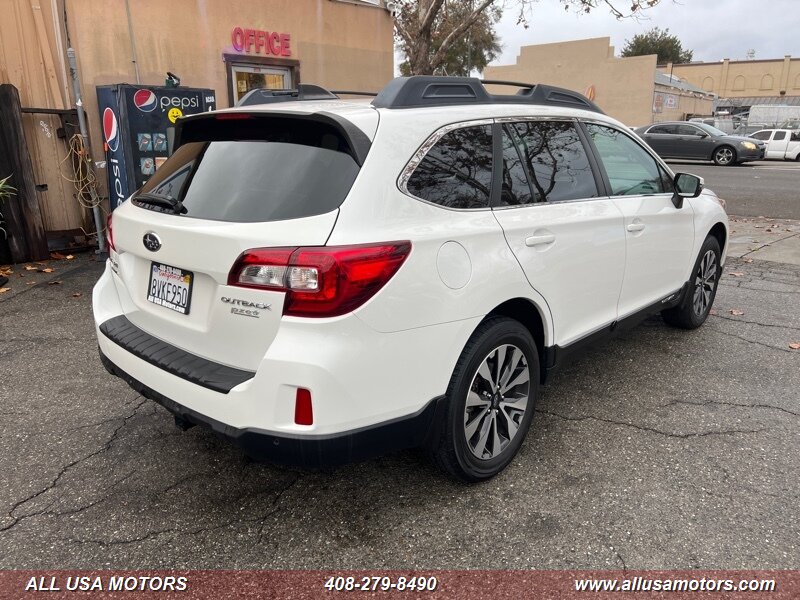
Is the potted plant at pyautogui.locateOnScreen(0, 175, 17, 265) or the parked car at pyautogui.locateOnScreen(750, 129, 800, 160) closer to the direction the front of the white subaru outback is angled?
the parked car

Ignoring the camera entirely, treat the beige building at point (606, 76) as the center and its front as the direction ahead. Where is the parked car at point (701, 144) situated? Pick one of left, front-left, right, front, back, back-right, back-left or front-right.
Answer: front-right

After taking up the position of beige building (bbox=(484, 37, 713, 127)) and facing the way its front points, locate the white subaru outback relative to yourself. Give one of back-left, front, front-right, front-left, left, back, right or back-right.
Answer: front-right

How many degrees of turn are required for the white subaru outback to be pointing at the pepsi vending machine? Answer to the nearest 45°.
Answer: approximately 90° to its left

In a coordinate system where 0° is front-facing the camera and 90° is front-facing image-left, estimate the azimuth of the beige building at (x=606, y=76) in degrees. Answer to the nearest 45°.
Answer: approximately 315°

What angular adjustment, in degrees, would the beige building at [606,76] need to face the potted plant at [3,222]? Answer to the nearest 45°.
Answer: approximately 45° to its right

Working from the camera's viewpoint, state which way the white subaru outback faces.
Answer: facing away from the viewer and to the right of the viewer

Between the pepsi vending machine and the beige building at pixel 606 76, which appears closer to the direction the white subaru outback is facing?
the beige building

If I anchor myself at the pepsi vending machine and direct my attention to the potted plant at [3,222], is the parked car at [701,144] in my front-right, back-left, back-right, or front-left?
back-right
